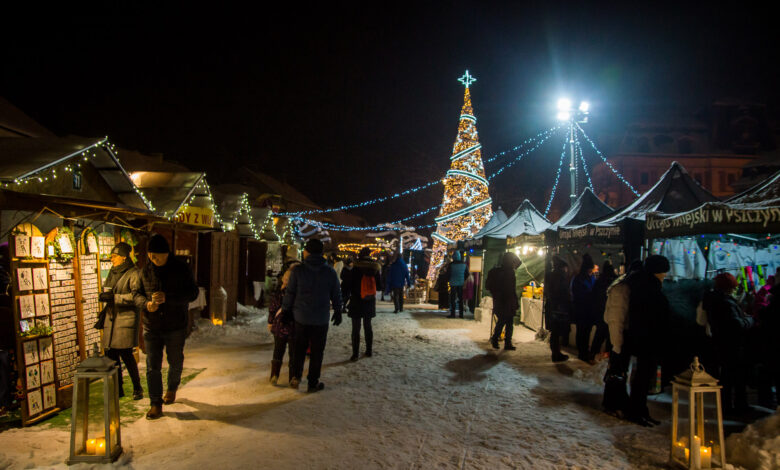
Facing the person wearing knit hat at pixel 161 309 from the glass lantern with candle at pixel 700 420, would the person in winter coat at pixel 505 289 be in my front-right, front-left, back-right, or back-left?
front-right

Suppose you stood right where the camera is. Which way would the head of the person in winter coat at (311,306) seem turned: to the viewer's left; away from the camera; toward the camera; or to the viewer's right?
away from the camera

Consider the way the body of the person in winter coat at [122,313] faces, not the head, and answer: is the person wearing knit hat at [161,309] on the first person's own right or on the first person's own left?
on the first person's own left

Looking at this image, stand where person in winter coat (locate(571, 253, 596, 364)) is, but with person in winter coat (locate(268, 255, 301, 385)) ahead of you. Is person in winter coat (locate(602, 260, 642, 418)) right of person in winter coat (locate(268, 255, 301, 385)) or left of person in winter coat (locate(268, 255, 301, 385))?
left
